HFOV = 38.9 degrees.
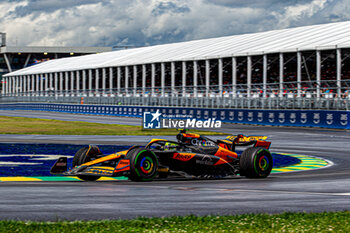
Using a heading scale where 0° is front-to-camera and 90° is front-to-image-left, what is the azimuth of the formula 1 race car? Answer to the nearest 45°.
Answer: approximately 45°
